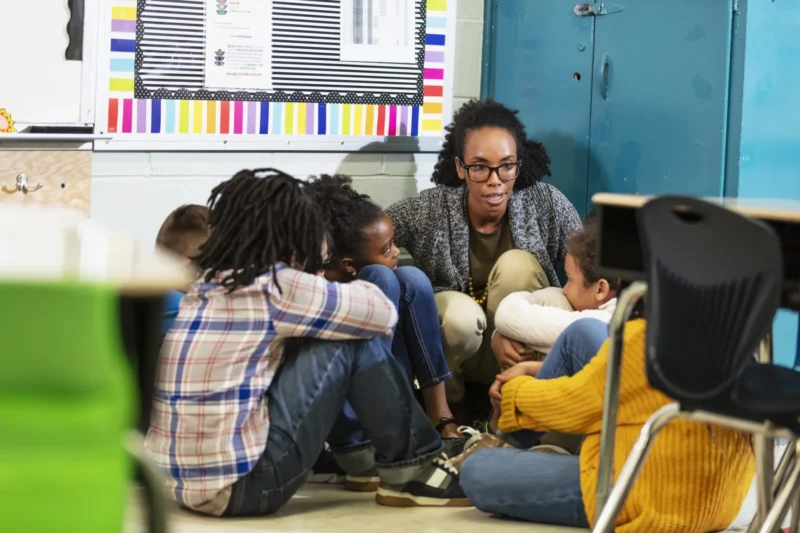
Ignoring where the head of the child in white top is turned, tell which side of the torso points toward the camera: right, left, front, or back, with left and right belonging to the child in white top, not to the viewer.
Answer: left

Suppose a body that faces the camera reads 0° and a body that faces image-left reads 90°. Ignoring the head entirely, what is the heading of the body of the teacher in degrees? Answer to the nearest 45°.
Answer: approximately 0°

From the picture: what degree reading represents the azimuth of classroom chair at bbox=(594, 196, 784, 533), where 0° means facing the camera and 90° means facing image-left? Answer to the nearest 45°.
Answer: approximately 225°

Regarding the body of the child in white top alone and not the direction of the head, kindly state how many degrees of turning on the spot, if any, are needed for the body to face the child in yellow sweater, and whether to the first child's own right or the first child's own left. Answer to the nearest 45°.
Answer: approximately 90° to the first child's own left
